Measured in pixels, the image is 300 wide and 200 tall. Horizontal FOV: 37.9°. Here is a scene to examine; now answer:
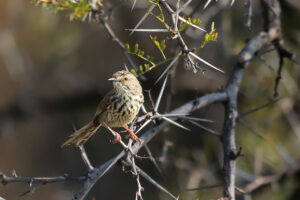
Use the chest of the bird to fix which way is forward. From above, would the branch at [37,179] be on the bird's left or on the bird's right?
on the bird's right

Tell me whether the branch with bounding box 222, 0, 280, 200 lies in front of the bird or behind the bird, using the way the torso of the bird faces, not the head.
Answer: in front
